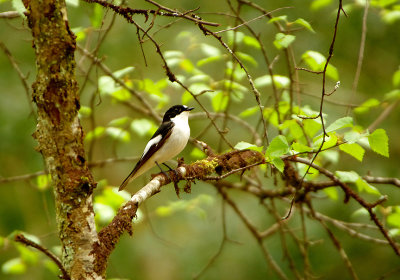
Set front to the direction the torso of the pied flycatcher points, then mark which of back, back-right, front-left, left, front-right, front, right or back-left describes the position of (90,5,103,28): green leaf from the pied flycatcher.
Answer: back-left

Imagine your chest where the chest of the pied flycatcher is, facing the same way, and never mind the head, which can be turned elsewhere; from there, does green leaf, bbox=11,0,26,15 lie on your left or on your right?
on your right

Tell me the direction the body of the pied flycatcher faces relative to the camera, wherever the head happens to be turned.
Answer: to the viewer's right
